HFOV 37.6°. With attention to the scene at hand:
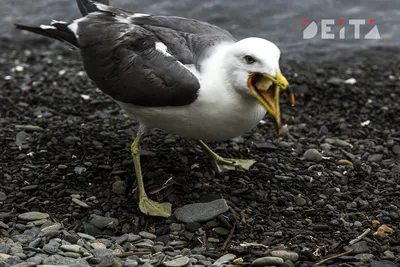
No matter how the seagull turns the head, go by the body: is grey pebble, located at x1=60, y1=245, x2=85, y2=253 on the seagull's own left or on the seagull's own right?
on the seagull's own right

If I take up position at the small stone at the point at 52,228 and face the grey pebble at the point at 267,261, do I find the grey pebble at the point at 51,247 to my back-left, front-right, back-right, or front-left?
front-right

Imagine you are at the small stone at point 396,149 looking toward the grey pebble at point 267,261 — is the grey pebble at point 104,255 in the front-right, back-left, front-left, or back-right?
front-right

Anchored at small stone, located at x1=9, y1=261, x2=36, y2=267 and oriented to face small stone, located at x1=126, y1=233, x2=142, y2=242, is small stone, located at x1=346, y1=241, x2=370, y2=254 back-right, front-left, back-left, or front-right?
front-right

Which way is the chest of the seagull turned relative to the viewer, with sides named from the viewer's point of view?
facing the viewer and to the right of the viewer

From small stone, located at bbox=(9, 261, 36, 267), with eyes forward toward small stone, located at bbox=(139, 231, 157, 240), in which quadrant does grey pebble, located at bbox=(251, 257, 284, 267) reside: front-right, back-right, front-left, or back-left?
front-right

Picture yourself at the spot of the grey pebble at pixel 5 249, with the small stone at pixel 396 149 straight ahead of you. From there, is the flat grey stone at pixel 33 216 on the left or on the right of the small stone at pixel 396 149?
left

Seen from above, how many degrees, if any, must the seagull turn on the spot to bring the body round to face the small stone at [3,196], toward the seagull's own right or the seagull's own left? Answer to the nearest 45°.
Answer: approximately 135° to the seagull's own right

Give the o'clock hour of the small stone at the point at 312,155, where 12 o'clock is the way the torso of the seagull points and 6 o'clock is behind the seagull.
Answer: The small stone is roughly at 10 o'clock from the seagull.

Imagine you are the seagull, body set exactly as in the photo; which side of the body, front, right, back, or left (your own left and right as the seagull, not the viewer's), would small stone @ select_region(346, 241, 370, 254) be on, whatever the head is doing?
front

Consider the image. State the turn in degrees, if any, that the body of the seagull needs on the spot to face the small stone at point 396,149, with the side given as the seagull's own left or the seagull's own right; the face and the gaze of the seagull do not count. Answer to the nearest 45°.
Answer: approximately 45° to the seagull's own left

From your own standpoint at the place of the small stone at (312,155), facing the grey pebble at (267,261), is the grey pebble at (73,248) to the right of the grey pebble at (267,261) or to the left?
right

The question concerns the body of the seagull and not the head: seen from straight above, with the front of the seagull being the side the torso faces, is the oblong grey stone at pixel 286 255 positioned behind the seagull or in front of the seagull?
in front
